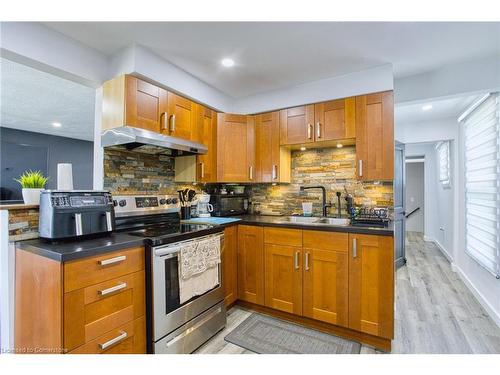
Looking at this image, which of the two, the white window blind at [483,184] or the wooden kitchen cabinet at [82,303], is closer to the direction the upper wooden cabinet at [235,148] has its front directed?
the wooden kitchen cabinet

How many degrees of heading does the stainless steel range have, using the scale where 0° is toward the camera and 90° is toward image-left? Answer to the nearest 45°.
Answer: approximately 315°

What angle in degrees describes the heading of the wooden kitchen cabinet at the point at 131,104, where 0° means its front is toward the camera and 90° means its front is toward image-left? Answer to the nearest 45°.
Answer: approximately 315°

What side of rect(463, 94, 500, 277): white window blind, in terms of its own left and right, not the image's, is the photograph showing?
left

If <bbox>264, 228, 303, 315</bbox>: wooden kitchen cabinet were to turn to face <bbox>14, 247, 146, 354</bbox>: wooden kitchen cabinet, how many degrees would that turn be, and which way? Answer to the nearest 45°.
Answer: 0° — it already faces it
